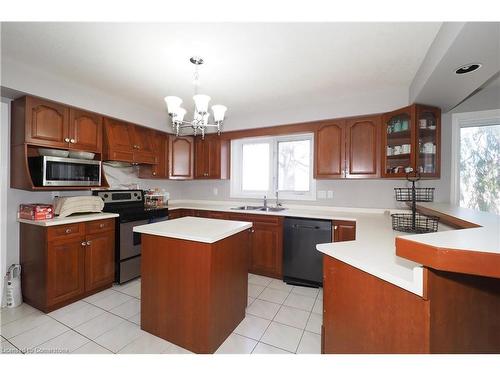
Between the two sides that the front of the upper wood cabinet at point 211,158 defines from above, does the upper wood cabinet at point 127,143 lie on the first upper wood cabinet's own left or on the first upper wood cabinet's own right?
on the first upper wood cabinet's own right

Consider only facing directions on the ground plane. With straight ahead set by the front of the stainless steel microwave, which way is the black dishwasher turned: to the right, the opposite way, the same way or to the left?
to the right

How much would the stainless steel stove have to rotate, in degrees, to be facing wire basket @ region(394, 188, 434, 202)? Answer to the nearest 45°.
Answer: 0° — it already faces it

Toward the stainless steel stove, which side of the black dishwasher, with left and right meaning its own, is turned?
right

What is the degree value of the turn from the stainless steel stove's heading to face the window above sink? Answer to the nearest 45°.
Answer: approximately 45° to its left

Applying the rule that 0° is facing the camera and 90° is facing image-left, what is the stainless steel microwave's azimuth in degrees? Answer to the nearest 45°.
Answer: approximately 315°

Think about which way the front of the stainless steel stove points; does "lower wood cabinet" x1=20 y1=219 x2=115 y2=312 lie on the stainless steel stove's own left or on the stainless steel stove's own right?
on the stainless steel stove's own right

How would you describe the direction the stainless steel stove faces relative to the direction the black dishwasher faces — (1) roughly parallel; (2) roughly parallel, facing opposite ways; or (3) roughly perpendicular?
roughly perpendicular

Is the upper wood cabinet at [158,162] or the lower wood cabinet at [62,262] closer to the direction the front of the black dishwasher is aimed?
the lower wood cabinet

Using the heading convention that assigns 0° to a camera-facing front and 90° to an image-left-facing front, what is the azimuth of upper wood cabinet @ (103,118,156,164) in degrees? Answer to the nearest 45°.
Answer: approximately 315°

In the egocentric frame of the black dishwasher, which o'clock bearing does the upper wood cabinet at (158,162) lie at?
The upper wood cabinet is roughly at 3 o'clock from the black dishwasher.
